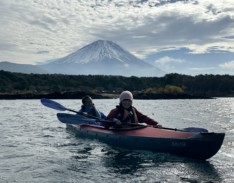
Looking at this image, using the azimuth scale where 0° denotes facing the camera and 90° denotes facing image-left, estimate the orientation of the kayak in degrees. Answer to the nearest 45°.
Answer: approximately 315°

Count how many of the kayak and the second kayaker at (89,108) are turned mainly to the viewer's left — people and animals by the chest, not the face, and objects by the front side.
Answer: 0

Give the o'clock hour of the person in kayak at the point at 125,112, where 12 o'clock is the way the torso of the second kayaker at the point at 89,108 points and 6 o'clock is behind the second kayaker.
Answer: The person in kayak is roughly at 1 o'clock from the second kayaker.

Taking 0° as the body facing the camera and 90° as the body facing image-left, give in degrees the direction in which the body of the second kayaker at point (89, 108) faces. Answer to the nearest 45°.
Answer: approximately 315°
